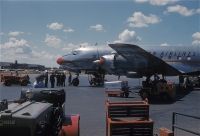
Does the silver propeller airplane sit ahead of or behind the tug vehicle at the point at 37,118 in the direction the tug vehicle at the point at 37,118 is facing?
behind

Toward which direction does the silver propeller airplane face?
to the viewer's left

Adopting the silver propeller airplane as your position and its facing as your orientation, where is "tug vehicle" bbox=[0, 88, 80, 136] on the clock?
The tug vehicle is roughly at 9 o'clock from the silver propeller airplane.
